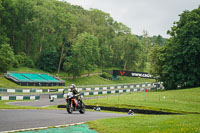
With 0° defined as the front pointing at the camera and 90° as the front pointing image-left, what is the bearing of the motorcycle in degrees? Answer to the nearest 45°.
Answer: approximately 45°
